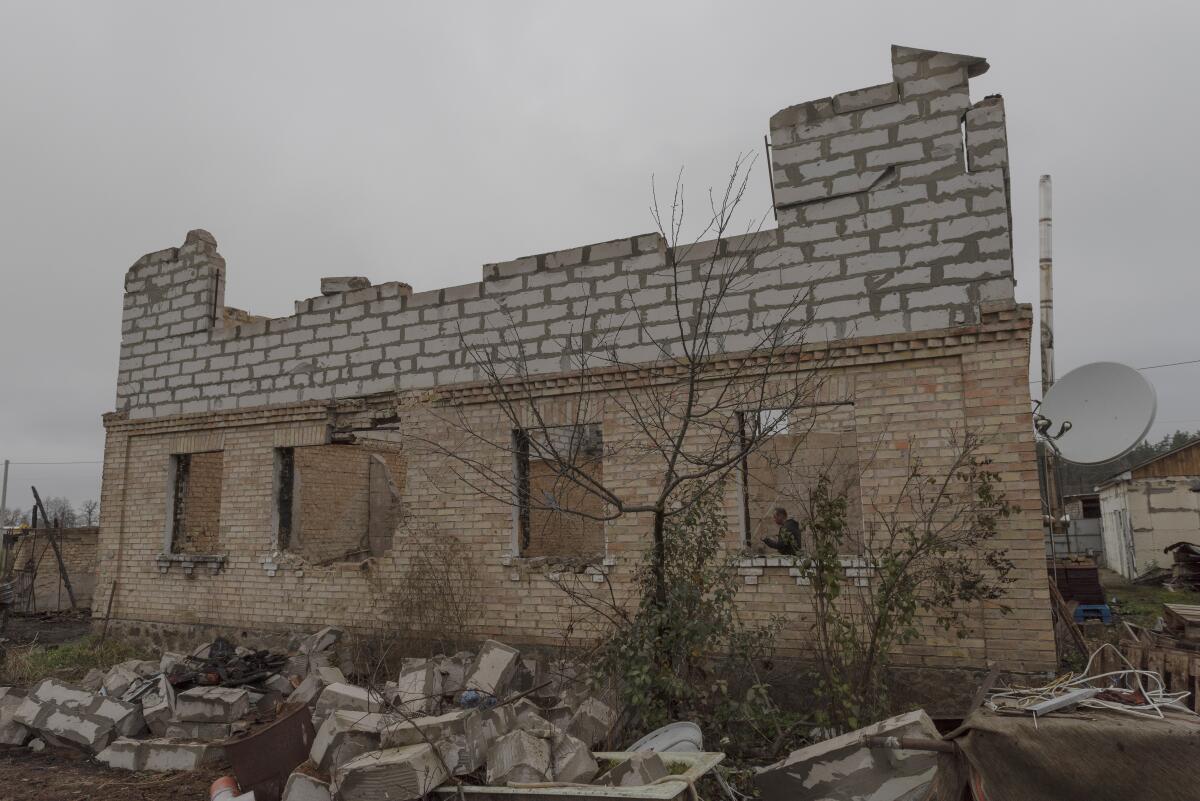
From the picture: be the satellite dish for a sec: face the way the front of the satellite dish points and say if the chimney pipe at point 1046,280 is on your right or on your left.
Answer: on your right

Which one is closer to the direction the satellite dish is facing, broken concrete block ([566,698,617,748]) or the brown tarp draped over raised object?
the broken concrete block

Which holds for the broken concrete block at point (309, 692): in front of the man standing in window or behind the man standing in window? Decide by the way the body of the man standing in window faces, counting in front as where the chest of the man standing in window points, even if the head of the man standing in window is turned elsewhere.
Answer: in front

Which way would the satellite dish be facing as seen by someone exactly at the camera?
facing the viewer and to the left of the viewer

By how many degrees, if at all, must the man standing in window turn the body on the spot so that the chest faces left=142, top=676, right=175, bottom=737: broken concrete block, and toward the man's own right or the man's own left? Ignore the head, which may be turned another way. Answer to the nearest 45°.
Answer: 0° — they already face it

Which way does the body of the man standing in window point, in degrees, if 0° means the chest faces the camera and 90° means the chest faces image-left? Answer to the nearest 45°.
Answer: approximately 90°

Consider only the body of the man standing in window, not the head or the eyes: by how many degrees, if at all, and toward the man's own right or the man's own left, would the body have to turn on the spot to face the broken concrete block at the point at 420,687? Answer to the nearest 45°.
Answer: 0° — they already face it

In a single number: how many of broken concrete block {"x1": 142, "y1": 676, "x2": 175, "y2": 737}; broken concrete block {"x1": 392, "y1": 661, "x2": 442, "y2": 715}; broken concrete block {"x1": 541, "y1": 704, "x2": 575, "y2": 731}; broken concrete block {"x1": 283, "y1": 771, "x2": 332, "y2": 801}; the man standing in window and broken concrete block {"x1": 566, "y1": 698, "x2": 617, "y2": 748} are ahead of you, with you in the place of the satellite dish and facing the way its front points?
6

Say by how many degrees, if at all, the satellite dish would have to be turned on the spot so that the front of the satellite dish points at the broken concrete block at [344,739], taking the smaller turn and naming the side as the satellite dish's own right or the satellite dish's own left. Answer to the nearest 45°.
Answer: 0° — it already faces it

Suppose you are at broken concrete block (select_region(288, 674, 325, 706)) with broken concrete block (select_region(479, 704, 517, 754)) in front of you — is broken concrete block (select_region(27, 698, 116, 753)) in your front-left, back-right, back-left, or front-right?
back-right

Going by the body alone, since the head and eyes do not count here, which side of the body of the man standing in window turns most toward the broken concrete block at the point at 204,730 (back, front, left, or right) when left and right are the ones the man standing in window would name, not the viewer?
front

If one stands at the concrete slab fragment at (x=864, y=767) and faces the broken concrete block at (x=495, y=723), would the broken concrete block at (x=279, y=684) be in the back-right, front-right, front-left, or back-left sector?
front-right

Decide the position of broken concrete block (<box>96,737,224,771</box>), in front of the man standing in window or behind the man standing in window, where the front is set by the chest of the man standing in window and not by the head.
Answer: in front

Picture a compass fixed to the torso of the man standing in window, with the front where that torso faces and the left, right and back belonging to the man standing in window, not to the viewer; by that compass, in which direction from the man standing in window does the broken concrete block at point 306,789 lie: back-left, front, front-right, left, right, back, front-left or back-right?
front-left

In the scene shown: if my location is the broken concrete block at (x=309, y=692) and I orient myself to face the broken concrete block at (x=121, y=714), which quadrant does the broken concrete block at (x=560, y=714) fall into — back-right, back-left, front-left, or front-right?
back-left

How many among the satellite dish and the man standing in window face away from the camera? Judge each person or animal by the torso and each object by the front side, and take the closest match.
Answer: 0
